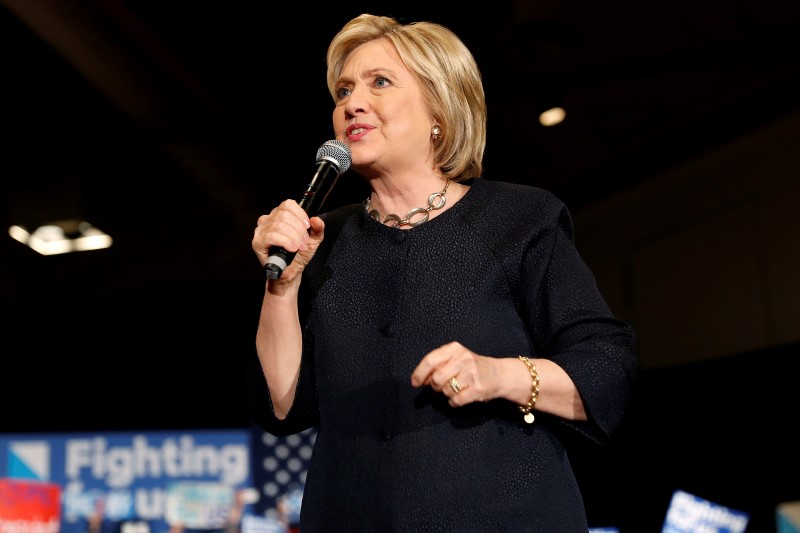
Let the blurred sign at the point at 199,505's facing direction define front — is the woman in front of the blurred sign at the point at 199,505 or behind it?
in front

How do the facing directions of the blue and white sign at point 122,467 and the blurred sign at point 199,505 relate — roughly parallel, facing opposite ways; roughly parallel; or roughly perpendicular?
roughly parallel

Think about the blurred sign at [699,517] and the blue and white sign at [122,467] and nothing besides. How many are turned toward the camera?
2

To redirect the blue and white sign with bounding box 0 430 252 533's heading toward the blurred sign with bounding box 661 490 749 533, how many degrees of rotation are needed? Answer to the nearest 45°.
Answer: approximately 90° to its left

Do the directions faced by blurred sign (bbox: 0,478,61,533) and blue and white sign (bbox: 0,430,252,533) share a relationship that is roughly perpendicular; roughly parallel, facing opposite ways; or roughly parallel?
roughly parallel

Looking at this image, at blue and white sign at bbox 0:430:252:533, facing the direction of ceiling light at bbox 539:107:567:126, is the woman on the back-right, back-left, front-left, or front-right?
front-right

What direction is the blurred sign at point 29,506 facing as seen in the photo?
toward the camera

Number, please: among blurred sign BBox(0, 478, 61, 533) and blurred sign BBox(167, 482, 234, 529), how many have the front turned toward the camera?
2

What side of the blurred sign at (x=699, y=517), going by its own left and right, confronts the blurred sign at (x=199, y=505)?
right

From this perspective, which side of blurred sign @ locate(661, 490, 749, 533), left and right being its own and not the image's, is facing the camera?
front

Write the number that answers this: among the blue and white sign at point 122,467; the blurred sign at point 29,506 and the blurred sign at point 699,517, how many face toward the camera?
3

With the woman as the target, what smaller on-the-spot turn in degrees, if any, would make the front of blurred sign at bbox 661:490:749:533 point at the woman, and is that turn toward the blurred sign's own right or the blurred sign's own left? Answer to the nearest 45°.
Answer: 0° — it already faces them
